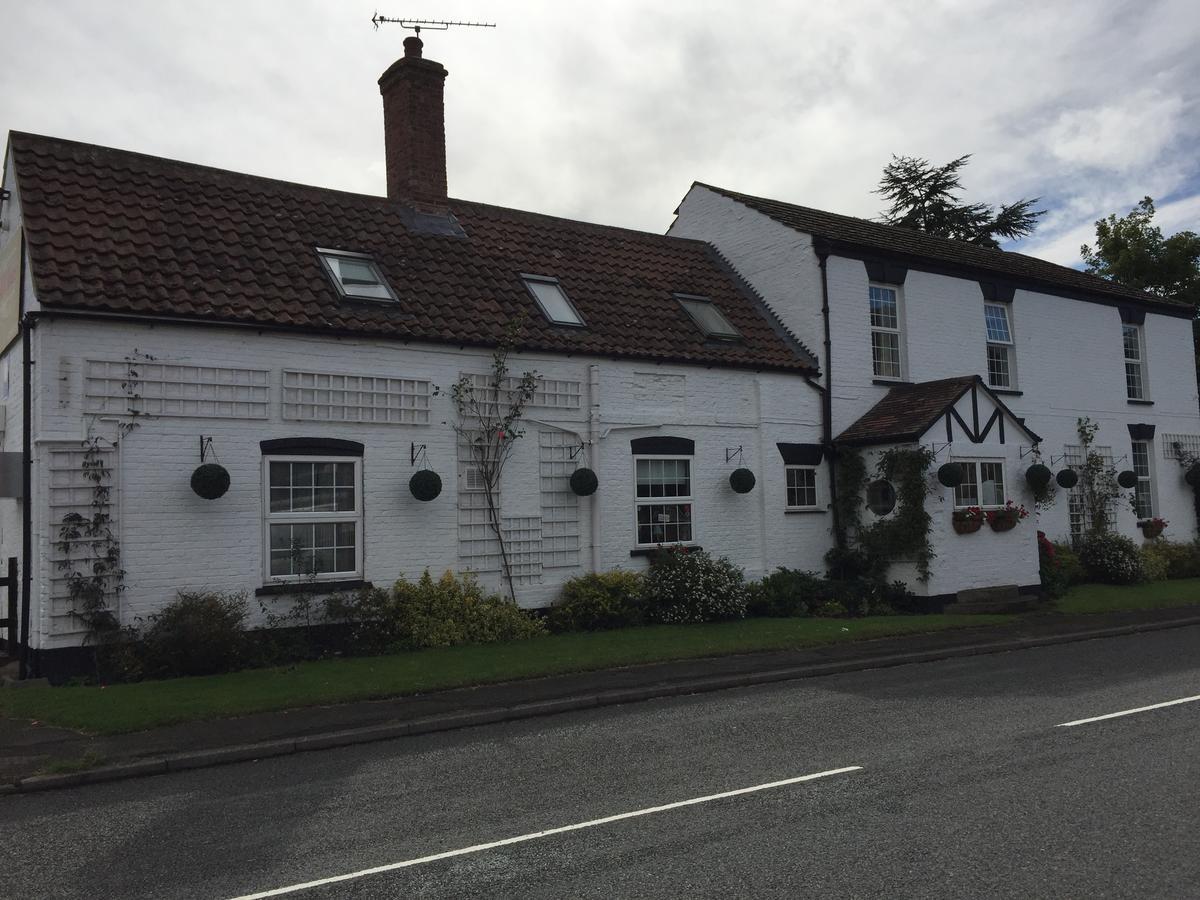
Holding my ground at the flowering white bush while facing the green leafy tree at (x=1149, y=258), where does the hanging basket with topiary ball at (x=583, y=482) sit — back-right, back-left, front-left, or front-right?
back-left

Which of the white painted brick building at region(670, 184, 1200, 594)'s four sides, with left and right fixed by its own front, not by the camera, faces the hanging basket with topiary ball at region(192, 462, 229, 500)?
right

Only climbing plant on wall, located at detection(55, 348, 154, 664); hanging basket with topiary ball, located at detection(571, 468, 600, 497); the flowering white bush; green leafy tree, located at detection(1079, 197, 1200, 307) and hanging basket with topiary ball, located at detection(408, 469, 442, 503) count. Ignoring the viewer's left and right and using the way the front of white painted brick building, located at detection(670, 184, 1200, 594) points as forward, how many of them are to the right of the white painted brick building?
4

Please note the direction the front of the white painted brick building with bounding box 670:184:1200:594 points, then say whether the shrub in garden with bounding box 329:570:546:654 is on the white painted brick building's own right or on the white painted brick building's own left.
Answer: on the white painted brick building's own right

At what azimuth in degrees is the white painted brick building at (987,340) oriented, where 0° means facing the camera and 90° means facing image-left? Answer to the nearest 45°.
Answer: approximately 315°

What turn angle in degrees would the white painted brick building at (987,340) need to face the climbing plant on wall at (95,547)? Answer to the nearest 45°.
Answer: approximately 90° to its right

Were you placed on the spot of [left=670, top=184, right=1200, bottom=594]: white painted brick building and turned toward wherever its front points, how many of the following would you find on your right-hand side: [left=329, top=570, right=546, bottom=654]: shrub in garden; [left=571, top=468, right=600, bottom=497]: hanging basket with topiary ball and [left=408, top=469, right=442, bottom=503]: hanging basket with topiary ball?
3

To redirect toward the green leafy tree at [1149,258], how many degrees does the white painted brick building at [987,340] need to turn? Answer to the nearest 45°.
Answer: approximately 135° to its left

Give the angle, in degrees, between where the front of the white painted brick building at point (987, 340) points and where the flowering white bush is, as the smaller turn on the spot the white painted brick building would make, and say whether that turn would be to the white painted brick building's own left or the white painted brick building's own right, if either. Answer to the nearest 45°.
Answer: approximately 90° to the white painted brick building's own right

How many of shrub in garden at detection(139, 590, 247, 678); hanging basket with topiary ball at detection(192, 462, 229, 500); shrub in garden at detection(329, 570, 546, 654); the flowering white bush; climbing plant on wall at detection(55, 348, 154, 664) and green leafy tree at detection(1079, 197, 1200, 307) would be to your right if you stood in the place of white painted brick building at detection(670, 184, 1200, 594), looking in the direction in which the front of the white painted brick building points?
5

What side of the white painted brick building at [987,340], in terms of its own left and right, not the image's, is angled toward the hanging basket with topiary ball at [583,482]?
right
